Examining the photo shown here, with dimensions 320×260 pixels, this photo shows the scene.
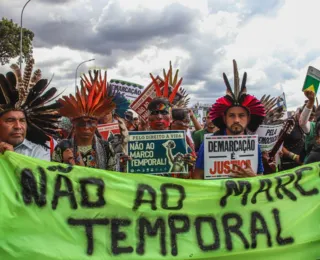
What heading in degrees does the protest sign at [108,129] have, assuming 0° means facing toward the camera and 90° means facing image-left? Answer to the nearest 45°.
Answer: approximately 0°

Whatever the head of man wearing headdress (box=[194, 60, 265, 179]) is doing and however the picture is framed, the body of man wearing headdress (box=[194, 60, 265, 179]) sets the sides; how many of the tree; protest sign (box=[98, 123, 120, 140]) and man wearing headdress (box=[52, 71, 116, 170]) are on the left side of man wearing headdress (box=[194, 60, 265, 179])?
0

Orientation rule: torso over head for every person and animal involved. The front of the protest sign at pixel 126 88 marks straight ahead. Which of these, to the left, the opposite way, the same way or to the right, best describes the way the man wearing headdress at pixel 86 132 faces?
the same way

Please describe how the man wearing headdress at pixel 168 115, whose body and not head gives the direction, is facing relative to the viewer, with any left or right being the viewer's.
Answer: facing the viewer

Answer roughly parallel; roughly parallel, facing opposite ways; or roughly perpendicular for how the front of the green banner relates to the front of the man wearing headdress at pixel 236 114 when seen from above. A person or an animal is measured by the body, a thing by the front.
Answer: roughly parallel

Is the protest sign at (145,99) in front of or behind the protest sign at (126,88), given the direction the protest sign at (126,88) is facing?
in front

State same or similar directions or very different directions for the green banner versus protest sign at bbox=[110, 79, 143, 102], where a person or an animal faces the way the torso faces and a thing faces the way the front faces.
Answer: same or similar directions

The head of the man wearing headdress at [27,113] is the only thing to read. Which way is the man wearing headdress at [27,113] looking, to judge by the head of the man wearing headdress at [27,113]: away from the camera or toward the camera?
toward the camera

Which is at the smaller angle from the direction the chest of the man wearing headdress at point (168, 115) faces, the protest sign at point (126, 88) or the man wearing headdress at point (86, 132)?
the man wearing headdress

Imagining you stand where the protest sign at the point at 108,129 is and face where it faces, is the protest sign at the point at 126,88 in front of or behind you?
behind

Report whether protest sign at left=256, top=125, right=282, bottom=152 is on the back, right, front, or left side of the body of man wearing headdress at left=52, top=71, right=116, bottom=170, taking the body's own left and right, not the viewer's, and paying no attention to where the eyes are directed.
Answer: left

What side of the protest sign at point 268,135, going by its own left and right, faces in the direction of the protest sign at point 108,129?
right

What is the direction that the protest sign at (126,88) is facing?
toward the camera

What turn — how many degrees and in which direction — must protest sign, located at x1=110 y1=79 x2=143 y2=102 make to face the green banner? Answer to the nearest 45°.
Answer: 0° — it already faces it

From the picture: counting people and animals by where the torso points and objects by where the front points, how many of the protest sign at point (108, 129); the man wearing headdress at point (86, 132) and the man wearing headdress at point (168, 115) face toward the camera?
3

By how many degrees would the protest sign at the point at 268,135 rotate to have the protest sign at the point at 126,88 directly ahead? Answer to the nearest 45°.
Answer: approximately 135° to its right
